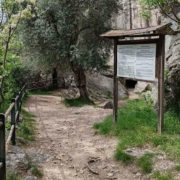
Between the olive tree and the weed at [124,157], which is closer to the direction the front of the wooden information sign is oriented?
the weed

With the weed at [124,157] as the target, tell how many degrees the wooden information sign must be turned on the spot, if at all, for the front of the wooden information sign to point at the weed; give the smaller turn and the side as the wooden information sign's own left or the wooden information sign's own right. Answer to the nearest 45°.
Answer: approximately 45° to the wooden information sign's own left

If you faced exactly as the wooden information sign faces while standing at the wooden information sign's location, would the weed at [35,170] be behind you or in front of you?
in front

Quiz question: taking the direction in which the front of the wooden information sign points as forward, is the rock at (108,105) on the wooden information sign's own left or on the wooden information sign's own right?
on the wooden information sign's own right

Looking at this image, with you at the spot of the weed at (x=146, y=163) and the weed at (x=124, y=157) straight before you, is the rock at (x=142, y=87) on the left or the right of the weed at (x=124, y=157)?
right

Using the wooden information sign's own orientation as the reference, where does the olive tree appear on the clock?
The olive tree is roughly at 4 o'clock from the wooden information sign.

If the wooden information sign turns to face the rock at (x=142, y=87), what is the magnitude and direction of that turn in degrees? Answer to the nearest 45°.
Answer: approximately 135° to its right

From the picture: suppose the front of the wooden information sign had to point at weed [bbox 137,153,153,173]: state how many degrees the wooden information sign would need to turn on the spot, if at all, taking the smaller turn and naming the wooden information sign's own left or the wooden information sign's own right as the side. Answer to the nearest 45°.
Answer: approximately 45° to the wooden information sign's own left

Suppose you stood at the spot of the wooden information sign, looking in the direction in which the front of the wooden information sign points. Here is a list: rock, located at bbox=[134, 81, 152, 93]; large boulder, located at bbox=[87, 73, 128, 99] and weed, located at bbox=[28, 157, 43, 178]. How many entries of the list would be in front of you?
1

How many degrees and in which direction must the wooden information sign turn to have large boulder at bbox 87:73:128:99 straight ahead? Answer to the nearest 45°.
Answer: approximately 135° to its right

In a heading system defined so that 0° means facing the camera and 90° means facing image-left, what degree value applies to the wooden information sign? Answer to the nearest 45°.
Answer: approximately 45°
